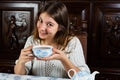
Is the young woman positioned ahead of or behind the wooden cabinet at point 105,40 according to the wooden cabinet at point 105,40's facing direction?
ahead

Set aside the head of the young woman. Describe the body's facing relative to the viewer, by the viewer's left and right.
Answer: facing the viewer

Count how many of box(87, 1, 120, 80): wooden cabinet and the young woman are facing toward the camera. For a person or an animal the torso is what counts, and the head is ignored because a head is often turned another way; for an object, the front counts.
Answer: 2

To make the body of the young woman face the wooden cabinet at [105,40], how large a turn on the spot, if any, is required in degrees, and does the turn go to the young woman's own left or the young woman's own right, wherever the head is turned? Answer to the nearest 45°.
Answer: approximately 135° to the young woman's own left

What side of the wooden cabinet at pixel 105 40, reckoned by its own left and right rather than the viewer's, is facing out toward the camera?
front
